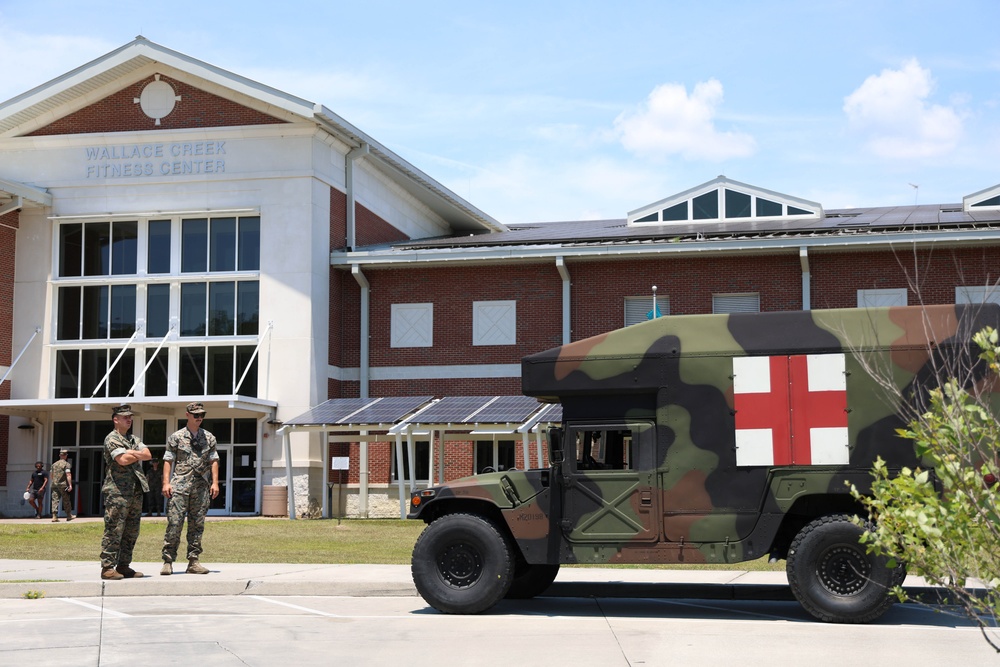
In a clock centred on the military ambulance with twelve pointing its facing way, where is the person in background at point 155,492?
The person in background is roughly at 2 o'clock from the military ambulance.

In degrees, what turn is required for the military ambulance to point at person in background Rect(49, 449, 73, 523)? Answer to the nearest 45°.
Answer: approximately 45° to its right

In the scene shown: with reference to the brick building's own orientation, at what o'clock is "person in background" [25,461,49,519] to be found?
The person in background is roughly at 3 o'clock from the brick building.

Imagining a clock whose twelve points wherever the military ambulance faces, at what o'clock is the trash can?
The trash can is roughly at 2 o'clock from the military ambulance.

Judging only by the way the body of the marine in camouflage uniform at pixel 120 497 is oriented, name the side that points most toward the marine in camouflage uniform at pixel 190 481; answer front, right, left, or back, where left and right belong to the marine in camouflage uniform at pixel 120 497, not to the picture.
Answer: left

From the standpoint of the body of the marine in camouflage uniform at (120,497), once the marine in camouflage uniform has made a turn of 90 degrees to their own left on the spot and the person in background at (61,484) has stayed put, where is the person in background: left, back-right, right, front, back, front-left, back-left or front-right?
front-left

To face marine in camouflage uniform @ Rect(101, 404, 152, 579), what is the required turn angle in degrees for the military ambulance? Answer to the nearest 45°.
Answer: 0° — it already faces them

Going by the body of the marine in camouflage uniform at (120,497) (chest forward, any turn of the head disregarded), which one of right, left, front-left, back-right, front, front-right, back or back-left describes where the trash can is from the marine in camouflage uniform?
back-left

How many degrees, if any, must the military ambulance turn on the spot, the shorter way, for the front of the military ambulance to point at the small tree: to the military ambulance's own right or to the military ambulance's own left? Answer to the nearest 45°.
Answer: approximately 90° to the military ambulance's own left

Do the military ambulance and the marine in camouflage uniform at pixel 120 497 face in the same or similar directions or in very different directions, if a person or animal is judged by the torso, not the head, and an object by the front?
very different directions

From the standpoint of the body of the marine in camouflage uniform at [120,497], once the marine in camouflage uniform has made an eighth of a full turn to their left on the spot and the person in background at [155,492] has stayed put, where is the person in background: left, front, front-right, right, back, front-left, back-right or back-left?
left

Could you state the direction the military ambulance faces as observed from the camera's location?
facing to the left of the viewer

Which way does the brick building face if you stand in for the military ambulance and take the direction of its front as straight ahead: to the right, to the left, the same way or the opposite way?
to the left
